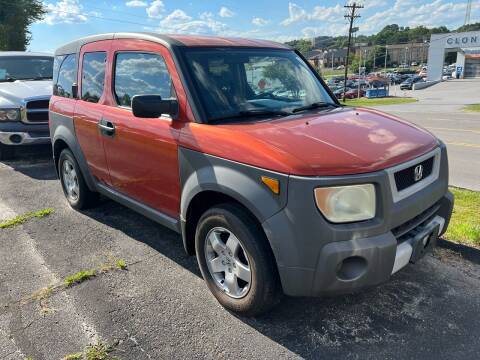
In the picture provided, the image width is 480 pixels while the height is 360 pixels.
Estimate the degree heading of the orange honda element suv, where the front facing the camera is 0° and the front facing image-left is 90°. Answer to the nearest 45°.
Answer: approximately 315°

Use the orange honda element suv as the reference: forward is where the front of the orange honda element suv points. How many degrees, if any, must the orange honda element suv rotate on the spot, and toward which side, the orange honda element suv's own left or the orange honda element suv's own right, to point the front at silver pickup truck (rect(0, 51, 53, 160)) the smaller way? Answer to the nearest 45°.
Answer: approximately 180°

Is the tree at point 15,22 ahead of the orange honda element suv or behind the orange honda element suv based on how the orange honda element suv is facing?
behind
